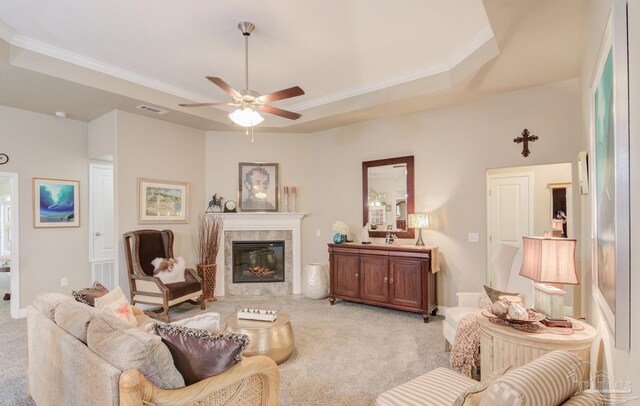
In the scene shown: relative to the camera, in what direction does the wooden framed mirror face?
facing the viewer and to the left of the viewer

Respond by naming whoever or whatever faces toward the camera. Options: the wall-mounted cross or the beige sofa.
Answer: the wall-mounted cross

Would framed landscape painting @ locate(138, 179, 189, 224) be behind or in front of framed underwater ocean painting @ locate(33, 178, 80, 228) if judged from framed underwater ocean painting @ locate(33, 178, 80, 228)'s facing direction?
in front

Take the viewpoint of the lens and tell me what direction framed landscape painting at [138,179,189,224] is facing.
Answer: facing the viewer and to the right of the viewer

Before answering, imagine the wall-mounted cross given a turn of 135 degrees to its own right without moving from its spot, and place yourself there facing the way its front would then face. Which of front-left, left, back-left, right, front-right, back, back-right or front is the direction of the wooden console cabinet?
front-left

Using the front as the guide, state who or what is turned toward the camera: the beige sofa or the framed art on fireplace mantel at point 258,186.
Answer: the framed art on fireplace mantel

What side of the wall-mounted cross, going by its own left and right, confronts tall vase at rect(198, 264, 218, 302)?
right

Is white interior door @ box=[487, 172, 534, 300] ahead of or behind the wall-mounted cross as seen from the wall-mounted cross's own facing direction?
behind

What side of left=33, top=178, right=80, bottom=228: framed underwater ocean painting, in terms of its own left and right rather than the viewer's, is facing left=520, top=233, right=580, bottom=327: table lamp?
front

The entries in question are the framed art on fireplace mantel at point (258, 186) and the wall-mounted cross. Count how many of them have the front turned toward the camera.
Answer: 2

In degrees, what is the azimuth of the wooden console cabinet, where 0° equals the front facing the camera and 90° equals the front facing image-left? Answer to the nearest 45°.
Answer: approximately 45°

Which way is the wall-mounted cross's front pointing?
toward the camera

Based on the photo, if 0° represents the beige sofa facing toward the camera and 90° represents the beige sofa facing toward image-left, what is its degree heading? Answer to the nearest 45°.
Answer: approximately 225°

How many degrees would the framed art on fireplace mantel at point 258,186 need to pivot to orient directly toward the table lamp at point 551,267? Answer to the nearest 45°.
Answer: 0° — it already faces it

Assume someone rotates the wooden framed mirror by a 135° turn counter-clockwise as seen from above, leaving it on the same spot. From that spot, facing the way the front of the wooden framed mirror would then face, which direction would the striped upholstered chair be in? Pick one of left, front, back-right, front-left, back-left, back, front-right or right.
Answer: right

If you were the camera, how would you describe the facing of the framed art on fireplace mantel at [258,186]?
facing the viewer

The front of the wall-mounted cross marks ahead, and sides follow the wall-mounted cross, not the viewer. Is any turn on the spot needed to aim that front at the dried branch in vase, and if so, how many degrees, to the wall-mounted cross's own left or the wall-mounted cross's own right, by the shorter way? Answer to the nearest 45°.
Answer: approximately 90° to the wall-mounted cross's own right

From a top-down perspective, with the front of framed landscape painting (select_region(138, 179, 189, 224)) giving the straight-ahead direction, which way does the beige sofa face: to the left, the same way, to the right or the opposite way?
to the left
